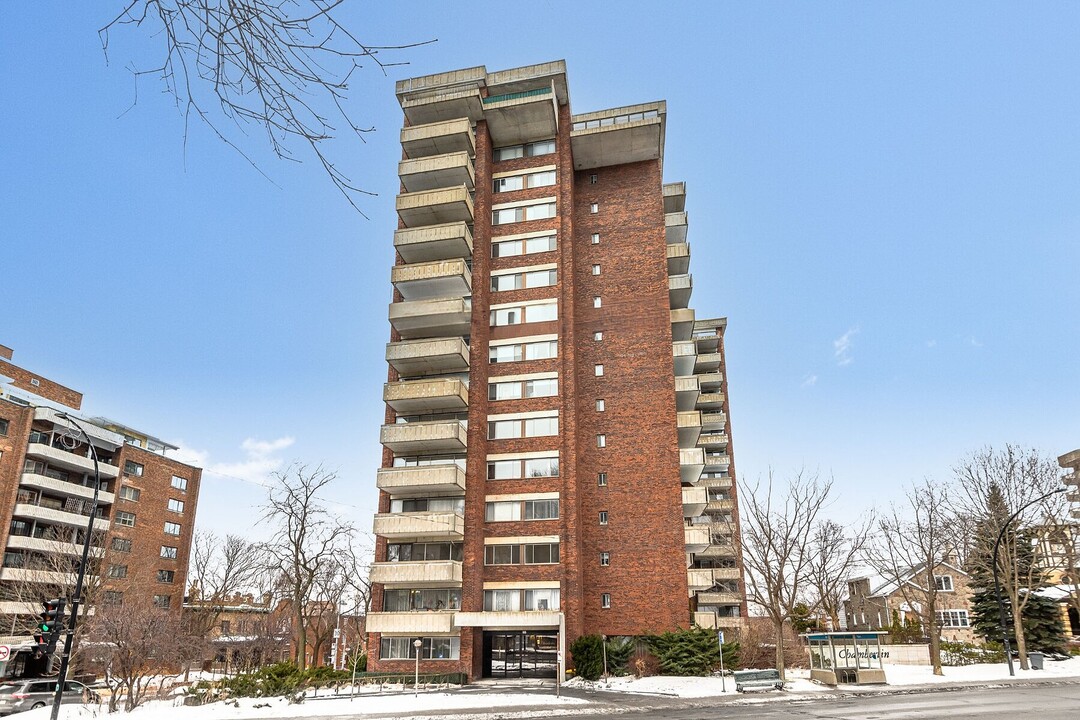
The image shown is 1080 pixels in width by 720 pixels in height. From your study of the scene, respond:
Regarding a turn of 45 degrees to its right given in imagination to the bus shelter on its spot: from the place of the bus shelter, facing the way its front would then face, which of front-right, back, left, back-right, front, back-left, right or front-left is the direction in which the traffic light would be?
front

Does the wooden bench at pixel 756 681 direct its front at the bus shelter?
no

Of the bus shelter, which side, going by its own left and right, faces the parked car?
right

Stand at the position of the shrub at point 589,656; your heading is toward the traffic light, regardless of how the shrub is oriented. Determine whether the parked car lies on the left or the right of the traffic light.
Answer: right

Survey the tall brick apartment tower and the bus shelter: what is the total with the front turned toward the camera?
2

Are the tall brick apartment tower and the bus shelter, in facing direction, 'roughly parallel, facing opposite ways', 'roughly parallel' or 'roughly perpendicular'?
roughly parallel

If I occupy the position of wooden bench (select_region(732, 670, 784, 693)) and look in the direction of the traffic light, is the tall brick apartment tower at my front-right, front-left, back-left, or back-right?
front-right

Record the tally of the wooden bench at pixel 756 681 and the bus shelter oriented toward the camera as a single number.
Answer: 2

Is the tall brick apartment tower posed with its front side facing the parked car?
no

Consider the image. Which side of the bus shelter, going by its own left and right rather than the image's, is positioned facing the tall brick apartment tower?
right

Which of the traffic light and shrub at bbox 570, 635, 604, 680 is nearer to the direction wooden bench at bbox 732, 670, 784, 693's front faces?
the traffic light

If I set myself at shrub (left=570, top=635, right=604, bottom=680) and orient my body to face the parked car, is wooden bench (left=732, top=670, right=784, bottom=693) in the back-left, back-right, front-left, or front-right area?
back-left

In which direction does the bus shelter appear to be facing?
toward the camera

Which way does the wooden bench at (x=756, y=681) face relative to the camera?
toward the camera

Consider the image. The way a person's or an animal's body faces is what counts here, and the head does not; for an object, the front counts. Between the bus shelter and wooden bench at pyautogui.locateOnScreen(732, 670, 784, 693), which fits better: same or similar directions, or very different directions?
same or similar directions

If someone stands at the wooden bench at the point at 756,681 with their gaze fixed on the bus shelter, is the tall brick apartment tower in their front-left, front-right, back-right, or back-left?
back-left

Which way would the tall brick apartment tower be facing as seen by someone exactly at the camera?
facing the viewer
